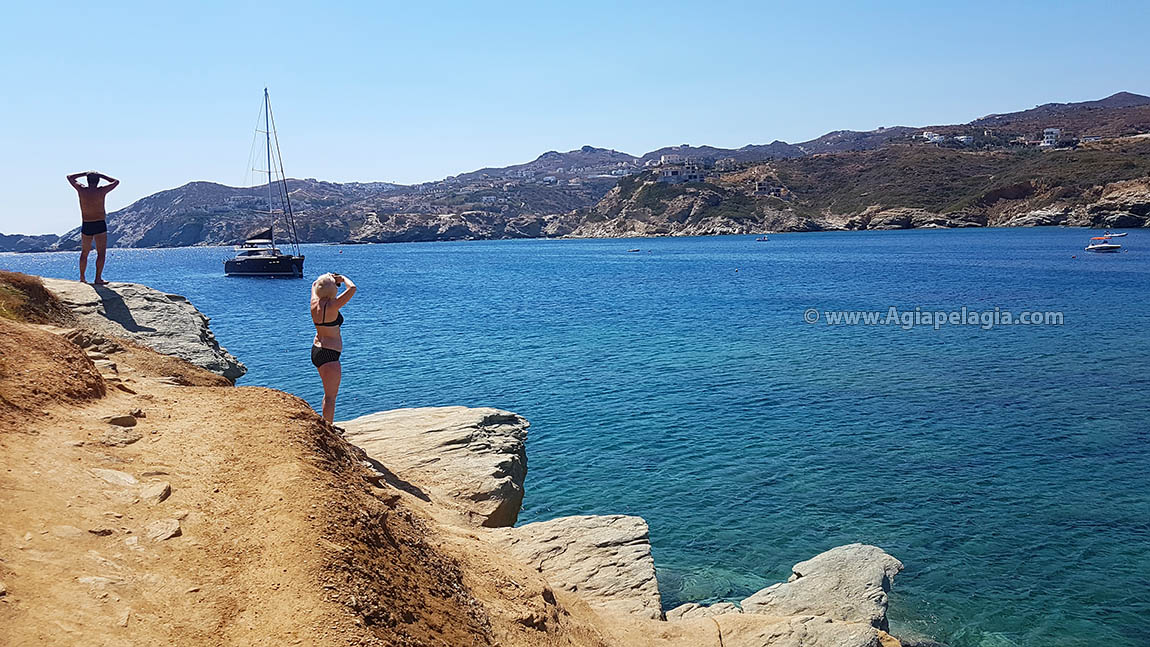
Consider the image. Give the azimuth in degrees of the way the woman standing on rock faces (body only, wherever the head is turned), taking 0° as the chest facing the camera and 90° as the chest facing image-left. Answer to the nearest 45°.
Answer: approximately 225°

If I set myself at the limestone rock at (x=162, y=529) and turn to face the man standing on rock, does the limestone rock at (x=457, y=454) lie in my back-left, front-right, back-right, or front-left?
front-right

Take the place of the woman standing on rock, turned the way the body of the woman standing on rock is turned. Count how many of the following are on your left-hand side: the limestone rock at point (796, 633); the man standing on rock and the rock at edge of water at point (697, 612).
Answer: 1

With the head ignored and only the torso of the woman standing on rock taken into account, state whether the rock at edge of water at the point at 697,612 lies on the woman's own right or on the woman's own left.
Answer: on the woman's own right

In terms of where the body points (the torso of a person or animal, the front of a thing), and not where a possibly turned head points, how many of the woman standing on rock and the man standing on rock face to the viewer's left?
0

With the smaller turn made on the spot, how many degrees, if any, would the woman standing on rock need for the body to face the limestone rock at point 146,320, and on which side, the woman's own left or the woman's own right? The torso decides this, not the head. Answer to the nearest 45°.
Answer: approximately 90° to the woman's own left

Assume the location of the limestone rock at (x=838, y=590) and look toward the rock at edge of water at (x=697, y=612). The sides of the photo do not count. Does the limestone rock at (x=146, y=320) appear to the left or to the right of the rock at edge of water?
right

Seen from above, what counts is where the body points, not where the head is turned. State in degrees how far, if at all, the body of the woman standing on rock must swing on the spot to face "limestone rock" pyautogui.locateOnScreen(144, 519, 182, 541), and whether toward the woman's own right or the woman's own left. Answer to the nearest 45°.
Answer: approximately 135° to the woman's own right
